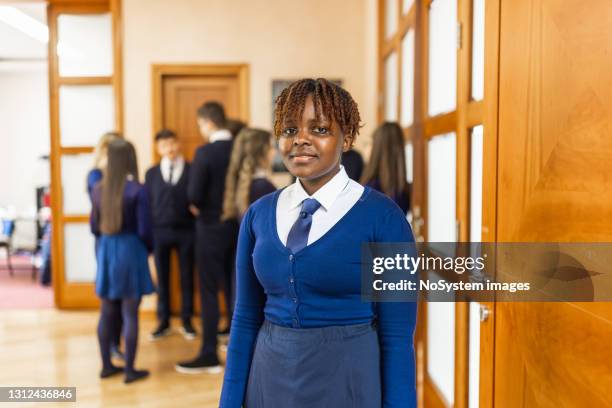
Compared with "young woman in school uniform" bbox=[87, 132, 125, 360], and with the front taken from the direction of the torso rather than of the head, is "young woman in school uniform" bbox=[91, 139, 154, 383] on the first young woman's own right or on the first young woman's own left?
on the first young woman's own right

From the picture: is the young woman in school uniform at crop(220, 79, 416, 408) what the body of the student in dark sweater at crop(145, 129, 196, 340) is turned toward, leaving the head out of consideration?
yes

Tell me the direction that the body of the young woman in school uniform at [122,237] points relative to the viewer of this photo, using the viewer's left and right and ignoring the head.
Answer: facing away from the viewer and to the right of the viewer

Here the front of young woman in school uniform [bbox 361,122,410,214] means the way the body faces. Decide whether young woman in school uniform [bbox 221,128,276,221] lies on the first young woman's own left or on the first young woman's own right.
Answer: on the first young woman's own left

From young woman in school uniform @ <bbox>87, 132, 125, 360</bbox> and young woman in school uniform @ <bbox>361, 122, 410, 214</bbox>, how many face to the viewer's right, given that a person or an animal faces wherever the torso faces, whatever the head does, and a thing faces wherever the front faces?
1

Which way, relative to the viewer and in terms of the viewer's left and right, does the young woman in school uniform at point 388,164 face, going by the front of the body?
facing away from the viewer

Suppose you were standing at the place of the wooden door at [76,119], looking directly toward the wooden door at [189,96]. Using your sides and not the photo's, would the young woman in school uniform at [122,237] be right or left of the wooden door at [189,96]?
right

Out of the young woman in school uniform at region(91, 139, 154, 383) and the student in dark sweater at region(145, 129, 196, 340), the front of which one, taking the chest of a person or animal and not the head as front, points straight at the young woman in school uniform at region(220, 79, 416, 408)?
the student in dark sweater

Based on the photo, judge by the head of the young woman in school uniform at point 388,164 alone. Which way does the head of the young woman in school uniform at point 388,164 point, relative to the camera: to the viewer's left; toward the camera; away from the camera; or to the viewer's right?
away from the camera

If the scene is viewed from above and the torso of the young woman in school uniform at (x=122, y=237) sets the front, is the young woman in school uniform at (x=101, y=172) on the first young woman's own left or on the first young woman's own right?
on the first young woman's own left

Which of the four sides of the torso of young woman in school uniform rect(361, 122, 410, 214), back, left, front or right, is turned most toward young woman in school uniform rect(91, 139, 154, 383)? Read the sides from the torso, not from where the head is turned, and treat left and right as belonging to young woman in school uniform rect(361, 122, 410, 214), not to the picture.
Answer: left

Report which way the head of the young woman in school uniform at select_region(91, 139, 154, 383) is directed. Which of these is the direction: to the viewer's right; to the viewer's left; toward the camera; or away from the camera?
away from the camera

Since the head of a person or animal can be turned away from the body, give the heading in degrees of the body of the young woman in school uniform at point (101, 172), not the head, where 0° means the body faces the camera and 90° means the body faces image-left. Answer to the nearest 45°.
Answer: approximately 270°
